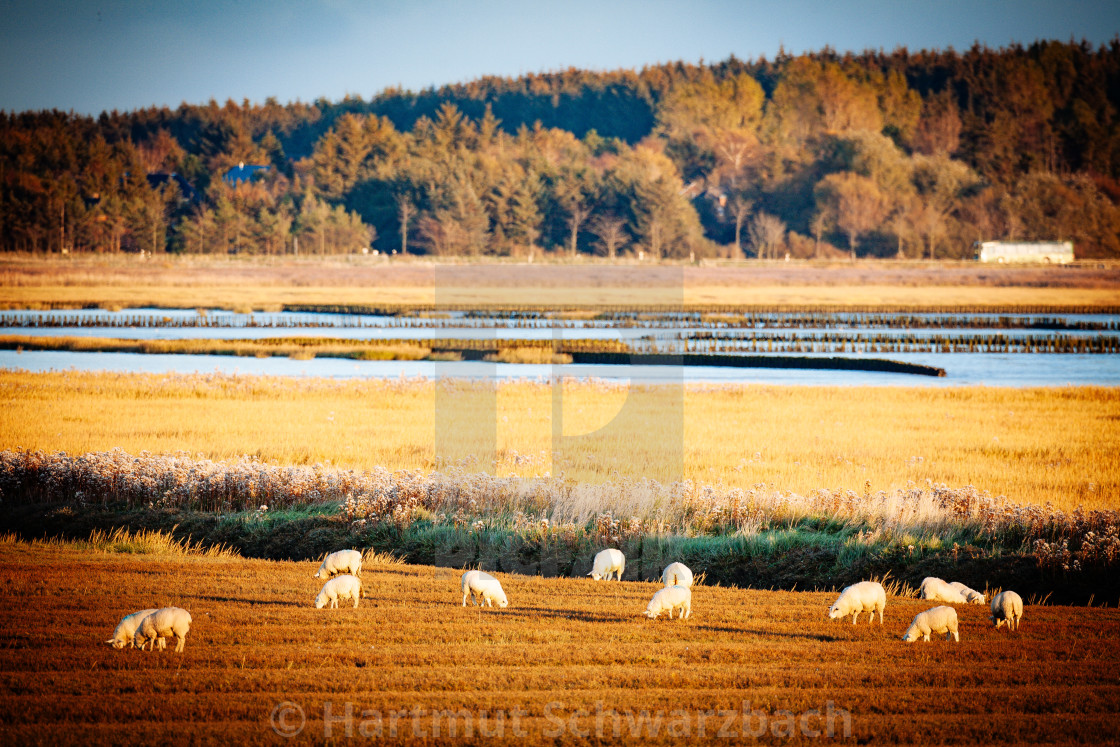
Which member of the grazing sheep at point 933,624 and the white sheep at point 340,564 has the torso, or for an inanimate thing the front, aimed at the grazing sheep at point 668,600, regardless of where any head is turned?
the grazing sheep at point 933,624

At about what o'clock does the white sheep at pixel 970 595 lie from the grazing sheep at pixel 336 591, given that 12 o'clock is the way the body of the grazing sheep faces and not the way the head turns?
The white sheep is roughly at 6 o'clock from the grazing sheep.

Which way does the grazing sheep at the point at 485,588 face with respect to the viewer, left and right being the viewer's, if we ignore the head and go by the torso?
facing to the right of the viewer

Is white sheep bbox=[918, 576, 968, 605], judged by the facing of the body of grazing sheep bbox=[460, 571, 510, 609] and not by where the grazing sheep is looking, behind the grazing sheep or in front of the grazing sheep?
in front

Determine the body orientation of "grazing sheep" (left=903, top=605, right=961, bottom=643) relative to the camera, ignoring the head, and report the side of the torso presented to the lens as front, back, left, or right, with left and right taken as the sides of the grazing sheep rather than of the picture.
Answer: left

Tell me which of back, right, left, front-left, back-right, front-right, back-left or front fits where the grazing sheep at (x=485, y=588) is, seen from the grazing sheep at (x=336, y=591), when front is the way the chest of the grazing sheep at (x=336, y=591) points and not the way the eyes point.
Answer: back

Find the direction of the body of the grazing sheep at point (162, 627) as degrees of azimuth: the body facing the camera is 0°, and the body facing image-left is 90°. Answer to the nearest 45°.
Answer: approximately 90°

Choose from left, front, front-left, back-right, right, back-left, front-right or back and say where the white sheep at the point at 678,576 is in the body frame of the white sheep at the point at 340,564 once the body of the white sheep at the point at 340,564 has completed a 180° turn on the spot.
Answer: front

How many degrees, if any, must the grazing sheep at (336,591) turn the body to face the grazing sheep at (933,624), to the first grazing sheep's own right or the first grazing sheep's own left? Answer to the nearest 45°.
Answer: approximately 180°

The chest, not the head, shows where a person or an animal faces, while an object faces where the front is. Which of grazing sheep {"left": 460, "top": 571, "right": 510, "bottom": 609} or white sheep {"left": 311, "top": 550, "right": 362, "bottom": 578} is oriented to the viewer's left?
the white sheep

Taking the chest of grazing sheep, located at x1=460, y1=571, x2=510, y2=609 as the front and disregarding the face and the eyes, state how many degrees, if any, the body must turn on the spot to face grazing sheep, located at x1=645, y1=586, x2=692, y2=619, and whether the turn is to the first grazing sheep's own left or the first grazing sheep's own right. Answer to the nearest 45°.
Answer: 0° — it already faces it

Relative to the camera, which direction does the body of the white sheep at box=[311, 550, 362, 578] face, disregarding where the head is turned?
to the viewer's left

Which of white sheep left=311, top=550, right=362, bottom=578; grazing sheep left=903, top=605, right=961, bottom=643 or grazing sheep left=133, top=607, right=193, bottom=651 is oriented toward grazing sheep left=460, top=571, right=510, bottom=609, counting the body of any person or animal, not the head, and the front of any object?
grazing sheep left=903, top=605, right=961, bottom=643

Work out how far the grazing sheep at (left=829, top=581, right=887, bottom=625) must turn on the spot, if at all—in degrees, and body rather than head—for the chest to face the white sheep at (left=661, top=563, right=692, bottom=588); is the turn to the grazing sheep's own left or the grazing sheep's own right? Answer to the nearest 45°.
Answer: approximately 45° to the grazing sheep's own right

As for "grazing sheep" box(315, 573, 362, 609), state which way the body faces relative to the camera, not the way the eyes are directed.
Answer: to the viewer's left
